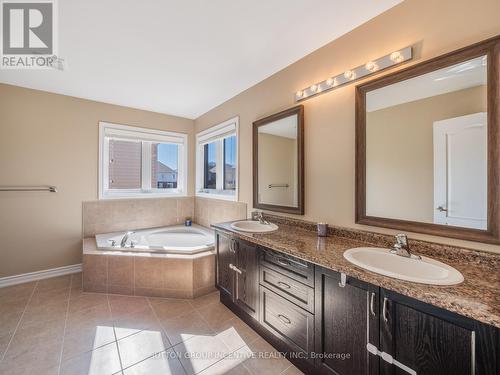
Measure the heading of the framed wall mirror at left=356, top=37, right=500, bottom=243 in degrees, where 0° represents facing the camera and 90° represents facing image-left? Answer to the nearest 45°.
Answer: approximately 45°

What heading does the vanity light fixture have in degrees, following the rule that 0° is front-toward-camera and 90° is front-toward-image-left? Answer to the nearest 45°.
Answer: approximately 45°

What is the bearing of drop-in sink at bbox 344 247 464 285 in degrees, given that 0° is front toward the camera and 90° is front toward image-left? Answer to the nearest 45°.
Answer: approximately 45°
